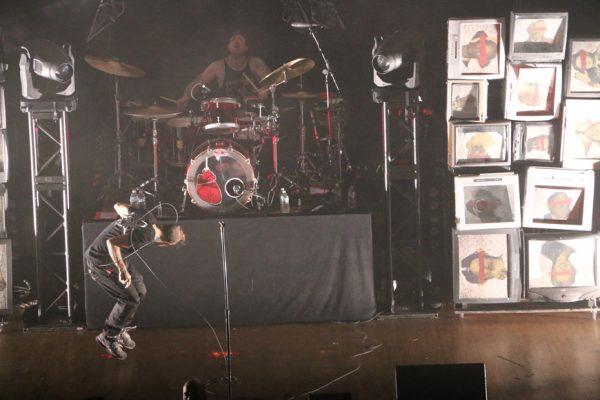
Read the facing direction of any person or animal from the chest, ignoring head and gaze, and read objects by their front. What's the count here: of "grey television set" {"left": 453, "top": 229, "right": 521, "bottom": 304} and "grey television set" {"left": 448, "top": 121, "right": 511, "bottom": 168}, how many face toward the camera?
2

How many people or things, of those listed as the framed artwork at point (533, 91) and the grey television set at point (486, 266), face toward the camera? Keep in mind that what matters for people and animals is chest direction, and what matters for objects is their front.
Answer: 2

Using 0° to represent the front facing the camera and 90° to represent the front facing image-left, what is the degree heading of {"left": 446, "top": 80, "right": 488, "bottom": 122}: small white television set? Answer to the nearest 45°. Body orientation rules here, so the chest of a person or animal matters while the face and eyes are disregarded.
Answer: approximately 0°

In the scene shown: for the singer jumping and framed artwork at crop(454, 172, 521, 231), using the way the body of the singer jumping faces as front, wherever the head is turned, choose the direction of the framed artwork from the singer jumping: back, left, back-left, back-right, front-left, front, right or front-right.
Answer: front-left

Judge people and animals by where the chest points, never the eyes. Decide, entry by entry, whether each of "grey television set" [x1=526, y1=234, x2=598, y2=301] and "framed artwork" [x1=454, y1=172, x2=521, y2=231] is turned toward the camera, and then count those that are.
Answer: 2

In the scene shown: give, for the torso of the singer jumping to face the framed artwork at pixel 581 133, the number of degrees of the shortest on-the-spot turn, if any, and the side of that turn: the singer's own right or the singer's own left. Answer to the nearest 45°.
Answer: approximately 45° to the singer's own left

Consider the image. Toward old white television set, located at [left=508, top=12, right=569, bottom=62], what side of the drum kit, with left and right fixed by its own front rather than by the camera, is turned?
left

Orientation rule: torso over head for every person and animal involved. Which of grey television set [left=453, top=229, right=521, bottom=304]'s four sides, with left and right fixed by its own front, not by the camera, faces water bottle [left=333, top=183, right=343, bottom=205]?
right
